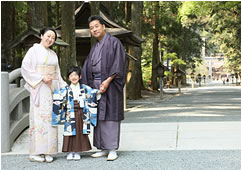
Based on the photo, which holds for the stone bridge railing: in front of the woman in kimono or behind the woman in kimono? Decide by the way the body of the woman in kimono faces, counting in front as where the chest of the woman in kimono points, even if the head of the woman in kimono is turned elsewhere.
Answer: behind

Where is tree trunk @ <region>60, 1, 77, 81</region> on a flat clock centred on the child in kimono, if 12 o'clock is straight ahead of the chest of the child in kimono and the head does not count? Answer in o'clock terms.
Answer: The tree trunk is roughly at 6 o'clock from the child in kimono.

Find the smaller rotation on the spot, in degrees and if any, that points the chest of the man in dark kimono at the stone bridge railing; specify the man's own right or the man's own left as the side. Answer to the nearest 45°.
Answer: approximately 90° to the man's own right

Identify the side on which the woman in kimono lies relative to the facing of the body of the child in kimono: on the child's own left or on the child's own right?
on the child's own right

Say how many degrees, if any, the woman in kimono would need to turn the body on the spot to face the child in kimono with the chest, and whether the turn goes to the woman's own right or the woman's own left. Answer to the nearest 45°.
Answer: approximately 45° to the woman's own left

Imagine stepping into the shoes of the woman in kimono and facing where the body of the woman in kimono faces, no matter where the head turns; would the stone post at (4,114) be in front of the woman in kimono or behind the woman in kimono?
behind

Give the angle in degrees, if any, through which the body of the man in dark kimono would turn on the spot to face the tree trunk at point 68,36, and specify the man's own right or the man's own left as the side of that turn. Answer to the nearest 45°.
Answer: approximately 135° to the man's own right

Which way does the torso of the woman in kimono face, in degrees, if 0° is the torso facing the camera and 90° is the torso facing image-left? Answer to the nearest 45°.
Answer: approximately 315°

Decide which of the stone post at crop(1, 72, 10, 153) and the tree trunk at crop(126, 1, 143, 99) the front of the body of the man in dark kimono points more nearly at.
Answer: the stone post

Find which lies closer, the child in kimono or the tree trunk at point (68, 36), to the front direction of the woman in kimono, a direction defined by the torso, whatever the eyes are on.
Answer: the child in kimono

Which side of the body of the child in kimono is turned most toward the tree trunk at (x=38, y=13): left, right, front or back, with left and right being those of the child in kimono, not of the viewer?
back

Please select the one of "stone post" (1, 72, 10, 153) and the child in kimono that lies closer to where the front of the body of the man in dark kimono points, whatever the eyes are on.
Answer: the child in kimono
